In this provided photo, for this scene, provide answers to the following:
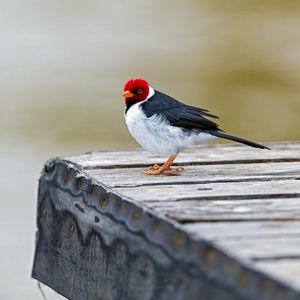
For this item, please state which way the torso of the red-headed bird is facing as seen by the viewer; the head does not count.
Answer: to the viewer's left

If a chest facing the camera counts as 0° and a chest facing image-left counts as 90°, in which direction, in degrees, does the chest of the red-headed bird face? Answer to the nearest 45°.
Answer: approximately 90°
